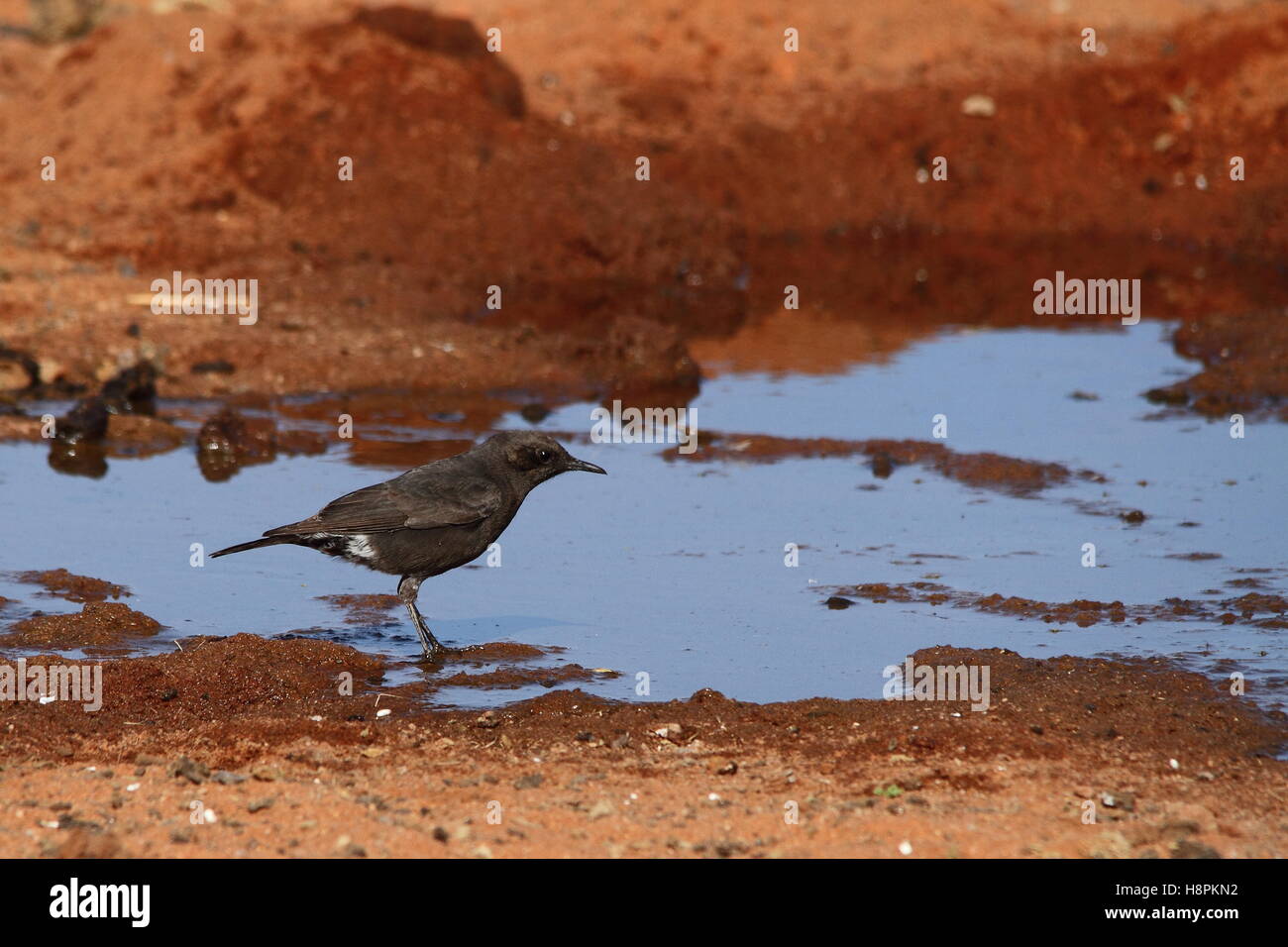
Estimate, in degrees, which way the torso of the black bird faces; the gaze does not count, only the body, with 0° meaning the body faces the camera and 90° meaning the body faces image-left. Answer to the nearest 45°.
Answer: approximately 270°
